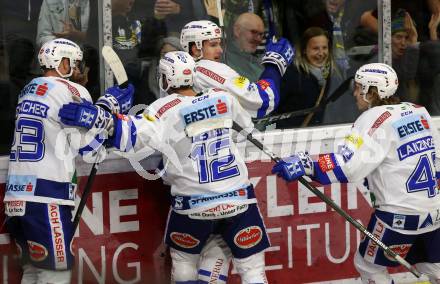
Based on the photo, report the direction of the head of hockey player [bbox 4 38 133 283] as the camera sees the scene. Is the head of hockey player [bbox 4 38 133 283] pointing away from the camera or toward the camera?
away from the camera

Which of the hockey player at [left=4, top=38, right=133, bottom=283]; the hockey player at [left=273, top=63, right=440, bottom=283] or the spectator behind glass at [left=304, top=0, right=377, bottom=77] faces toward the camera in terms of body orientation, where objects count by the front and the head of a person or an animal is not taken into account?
the spectator behind glass

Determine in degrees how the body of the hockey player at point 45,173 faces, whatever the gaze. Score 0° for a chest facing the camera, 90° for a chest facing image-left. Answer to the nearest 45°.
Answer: approximately 225°

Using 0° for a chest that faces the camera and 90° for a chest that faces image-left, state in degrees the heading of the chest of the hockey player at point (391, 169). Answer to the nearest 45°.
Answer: approximately 135°

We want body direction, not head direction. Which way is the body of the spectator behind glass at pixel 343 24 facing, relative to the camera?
toward the camera

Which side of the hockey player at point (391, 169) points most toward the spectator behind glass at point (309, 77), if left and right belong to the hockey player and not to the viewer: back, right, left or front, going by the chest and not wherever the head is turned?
front

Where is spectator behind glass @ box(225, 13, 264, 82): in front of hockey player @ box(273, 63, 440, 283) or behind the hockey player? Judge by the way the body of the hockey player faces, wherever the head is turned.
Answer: in front

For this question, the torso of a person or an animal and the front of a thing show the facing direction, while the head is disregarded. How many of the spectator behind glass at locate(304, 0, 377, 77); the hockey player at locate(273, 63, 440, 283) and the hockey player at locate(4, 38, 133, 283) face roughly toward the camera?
1

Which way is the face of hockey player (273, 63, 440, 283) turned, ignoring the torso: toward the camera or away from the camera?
away from the camera

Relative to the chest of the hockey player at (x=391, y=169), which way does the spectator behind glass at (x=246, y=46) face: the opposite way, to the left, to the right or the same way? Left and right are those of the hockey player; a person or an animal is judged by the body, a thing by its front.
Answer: the opposite way

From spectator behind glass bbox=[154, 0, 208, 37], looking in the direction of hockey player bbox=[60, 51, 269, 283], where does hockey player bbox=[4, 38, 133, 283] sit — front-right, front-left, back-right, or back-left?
front-right

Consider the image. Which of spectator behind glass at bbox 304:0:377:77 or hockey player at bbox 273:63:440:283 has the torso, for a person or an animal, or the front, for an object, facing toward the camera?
the spectator behind glass
